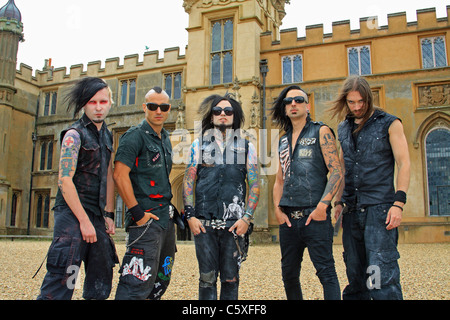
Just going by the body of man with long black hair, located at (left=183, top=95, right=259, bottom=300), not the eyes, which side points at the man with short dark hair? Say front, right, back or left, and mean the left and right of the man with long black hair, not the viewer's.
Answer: right

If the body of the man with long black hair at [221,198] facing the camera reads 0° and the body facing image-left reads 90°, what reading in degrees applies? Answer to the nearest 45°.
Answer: approximately 0°

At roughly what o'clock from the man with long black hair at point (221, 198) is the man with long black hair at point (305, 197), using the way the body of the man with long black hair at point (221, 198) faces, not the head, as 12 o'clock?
the man with long black hair at point (305, 197) is roughly at 9 o'clock from the man with long black hair at point (221, 198).

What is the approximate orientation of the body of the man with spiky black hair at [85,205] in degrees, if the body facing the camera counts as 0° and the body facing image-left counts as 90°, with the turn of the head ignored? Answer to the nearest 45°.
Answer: approximately 315°

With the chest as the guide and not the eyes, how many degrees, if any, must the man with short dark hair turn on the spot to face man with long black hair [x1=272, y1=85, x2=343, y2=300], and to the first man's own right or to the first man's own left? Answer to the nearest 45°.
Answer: approximately 45° to the first man's own left

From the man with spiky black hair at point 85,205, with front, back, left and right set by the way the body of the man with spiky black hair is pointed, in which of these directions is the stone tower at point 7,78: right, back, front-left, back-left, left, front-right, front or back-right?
back-left

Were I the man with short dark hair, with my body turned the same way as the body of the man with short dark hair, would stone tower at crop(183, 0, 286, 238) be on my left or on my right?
on my left

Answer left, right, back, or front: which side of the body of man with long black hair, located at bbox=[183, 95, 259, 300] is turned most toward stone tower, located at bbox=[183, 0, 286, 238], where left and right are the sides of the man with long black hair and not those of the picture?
back
